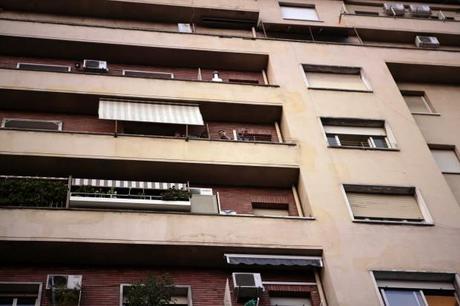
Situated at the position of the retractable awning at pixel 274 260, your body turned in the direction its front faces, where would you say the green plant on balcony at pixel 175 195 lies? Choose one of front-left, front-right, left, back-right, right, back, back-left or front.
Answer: right

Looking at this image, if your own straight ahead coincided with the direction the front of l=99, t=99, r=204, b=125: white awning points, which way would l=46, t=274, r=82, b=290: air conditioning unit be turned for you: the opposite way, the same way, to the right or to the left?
the same way

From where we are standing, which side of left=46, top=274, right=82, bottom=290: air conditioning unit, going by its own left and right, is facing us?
front

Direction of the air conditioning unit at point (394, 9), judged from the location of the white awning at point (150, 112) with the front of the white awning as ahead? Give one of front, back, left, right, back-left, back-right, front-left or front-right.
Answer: left

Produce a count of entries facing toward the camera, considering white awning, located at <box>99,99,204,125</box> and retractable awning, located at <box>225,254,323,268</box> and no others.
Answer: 2

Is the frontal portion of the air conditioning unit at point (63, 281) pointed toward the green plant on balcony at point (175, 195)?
no

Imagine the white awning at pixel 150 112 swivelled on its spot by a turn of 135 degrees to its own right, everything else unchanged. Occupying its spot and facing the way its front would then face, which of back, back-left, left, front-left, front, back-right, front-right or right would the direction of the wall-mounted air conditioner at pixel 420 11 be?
back-right

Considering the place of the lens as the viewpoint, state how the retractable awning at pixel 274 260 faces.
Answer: facing the viewer

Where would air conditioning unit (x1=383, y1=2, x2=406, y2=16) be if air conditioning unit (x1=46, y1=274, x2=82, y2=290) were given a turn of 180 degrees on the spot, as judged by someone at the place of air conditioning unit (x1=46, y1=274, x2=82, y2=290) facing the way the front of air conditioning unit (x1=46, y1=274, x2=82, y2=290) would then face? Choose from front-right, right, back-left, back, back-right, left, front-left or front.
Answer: right

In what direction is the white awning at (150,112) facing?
toward the camera

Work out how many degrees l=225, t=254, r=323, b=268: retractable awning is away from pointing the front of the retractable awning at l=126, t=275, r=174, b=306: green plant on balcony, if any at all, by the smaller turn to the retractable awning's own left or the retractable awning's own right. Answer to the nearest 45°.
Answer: approximately 45° to the retractable awning's own right
